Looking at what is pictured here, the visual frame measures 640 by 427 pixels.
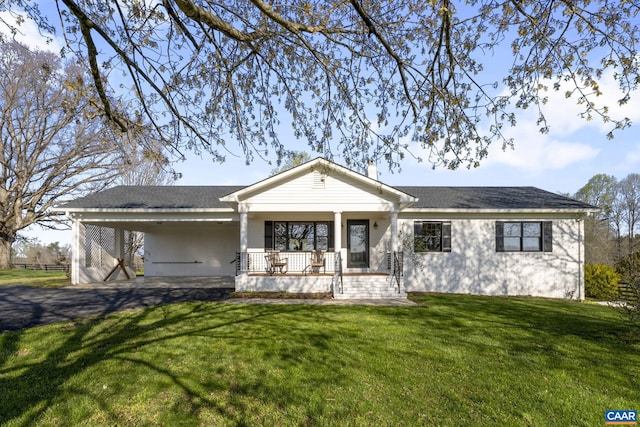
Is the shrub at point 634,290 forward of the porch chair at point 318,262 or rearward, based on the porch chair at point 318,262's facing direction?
forward

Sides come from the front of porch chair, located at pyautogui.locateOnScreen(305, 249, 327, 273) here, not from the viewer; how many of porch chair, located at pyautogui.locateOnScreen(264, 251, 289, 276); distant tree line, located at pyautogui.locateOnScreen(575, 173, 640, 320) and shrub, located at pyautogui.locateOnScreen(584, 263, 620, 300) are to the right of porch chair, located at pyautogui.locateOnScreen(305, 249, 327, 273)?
1

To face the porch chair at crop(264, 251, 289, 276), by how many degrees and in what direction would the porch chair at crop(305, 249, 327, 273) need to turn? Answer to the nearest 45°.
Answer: approximately 90° to its right

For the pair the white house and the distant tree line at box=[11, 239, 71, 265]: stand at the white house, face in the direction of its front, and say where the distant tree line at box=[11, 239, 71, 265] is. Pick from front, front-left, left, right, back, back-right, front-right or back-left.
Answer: back-right

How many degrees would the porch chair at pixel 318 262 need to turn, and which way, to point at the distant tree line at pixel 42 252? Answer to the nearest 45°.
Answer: approximately 135° to its right

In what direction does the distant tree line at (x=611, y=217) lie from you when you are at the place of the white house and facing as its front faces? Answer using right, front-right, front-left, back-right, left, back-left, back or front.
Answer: back-left

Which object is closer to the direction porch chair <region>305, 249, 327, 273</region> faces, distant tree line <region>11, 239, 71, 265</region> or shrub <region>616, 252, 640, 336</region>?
the shrub

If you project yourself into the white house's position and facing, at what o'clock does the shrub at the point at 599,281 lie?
The shrub is roughly at 9 o'clock from the white house.

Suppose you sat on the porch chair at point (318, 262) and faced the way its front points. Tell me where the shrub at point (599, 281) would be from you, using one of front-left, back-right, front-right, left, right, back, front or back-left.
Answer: left

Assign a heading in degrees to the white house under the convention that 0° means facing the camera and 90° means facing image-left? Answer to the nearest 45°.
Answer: approximately 0°

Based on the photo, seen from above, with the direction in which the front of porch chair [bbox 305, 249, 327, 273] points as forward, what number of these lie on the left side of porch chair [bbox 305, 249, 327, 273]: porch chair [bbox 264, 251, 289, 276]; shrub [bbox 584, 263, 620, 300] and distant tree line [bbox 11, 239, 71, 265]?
1
